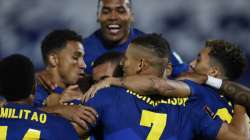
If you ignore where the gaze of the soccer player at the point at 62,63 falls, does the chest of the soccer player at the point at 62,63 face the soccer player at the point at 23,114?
no

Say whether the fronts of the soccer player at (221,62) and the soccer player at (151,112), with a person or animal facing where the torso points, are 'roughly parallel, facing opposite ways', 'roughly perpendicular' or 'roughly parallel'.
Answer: roughly perpendicular

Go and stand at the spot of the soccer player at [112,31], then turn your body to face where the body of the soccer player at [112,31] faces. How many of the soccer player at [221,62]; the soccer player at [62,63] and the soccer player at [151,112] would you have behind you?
0

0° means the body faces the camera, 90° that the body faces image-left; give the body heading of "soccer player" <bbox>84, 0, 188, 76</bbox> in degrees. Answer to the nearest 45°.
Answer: approximately 0°

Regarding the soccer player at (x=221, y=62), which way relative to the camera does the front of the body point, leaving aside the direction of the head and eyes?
to the viewer's left

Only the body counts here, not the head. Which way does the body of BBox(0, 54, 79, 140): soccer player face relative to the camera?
away from the camera

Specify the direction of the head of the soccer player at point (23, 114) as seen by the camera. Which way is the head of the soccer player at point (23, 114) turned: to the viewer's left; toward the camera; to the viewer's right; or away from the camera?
away from the camera

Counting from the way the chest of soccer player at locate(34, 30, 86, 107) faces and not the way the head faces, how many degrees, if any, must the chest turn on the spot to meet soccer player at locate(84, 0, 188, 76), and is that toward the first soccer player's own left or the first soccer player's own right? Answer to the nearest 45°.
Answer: approximately 45° to the first soccer player's own left

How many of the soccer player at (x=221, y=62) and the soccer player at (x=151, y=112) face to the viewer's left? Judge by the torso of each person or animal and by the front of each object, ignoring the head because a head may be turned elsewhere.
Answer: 1

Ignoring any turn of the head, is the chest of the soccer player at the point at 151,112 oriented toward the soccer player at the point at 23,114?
no

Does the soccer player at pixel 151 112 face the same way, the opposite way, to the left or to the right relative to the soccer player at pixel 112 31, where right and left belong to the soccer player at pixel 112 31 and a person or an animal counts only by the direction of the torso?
the opposite way

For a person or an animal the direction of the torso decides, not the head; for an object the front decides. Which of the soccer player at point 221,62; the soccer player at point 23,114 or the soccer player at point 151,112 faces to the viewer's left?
the soccer player at point 221,62

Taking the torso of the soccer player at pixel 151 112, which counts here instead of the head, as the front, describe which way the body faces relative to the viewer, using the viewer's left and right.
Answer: facing away from the viewer

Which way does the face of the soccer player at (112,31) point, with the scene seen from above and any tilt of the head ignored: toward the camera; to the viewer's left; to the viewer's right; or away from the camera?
toward the camera
